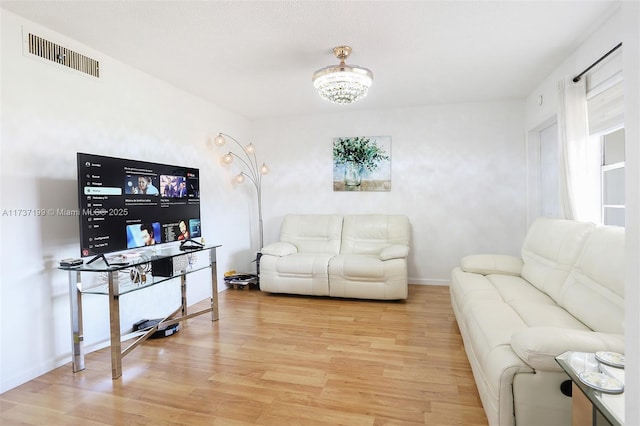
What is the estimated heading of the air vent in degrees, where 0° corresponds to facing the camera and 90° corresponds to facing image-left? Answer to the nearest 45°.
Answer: approximately 315°

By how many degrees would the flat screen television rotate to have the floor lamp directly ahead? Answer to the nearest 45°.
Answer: approximately 90° to its left

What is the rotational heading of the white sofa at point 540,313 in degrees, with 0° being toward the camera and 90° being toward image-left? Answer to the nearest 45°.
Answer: approximately 45°

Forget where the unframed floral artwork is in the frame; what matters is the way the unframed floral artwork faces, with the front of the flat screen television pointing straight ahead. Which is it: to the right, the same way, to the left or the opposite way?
to the right

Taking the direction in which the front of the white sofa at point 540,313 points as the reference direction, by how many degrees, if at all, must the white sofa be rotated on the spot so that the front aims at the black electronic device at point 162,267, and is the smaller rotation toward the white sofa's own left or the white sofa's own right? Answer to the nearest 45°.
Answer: approximately 45° to the white sofa's own right

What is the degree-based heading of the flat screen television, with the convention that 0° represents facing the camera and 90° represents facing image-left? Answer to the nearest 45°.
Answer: approximately 315°

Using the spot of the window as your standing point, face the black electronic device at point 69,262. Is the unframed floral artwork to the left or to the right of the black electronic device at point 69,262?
right

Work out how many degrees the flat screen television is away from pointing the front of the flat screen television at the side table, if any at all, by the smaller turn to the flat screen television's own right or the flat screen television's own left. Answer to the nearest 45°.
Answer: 0° — it already faces it

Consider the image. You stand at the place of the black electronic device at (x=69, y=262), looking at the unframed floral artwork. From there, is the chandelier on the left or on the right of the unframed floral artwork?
right

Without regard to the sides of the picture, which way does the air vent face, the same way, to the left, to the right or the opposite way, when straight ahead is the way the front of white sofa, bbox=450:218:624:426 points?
the opposite way

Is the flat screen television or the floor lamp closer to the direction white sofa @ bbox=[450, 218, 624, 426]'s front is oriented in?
the flat screen television

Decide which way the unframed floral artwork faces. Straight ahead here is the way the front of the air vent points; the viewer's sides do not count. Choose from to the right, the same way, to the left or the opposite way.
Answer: to the right
